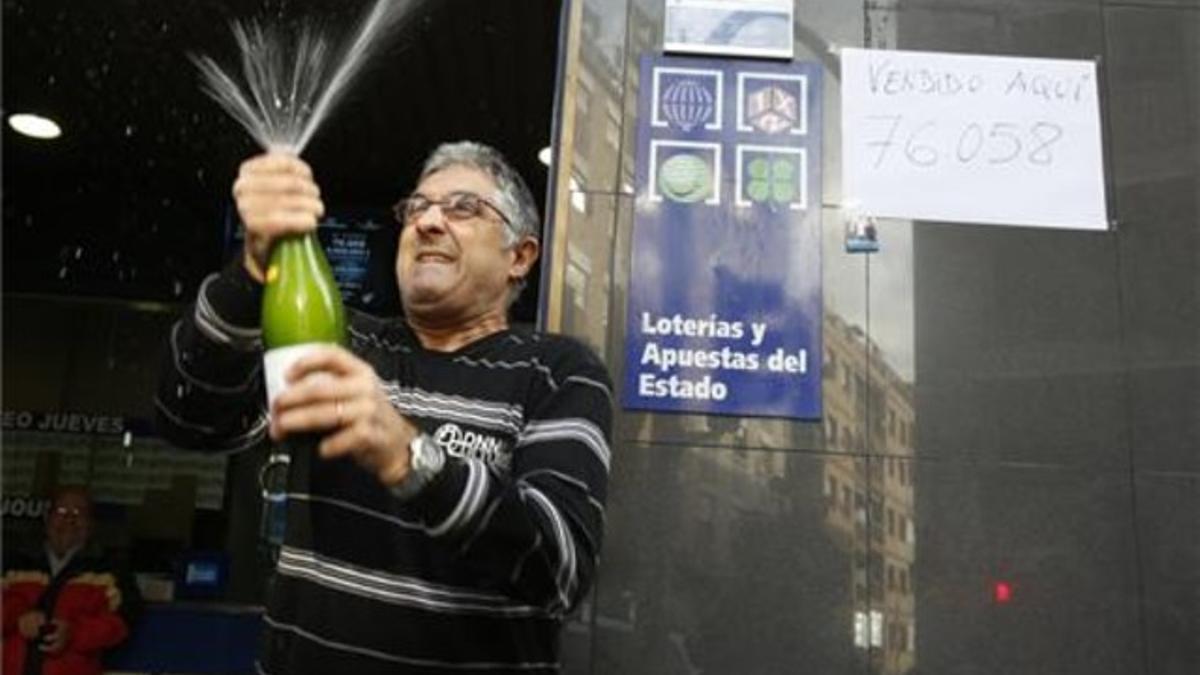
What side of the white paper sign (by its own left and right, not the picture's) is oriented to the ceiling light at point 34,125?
right

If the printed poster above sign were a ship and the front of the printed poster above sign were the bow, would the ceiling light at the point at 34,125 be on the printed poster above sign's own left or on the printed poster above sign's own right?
on the printed poster above sign's own right

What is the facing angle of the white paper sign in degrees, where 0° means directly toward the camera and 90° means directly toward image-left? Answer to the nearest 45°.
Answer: approximately 0°

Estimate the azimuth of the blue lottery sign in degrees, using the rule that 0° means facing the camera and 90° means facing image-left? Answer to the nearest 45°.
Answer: approximately 0°
